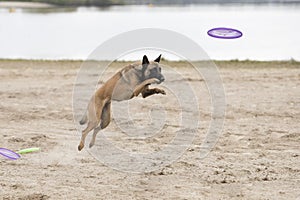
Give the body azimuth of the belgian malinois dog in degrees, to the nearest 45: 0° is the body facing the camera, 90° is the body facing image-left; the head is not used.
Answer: approximately 270°

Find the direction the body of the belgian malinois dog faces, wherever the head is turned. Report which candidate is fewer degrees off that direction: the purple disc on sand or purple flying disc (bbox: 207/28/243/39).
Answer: the purple flying disc

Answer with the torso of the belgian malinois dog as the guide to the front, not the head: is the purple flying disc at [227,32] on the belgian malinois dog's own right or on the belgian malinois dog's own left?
on the belgian malinois dog's own left
